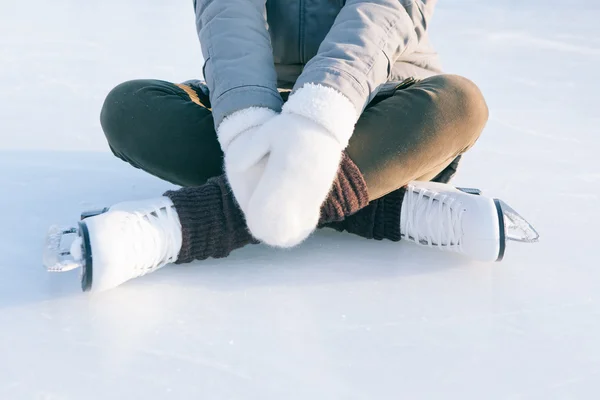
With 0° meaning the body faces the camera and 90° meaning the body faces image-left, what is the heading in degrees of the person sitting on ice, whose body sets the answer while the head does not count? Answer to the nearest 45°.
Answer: approximately 0°
